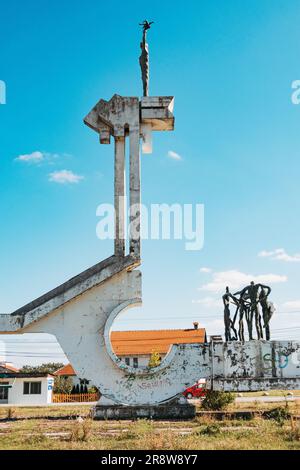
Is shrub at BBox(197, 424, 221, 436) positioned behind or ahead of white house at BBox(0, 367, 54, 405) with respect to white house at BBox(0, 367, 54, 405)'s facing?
ahead

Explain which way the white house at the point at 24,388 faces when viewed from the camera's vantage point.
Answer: facing the viewer

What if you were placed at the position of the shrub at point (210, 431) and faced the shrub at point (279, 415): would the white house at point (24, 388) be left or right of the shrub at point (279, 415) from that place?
left
